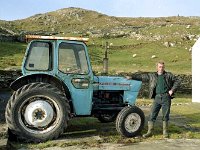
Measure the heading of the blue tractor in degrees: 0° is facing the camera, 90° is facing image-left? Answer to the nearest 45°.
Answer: approximately 270°
